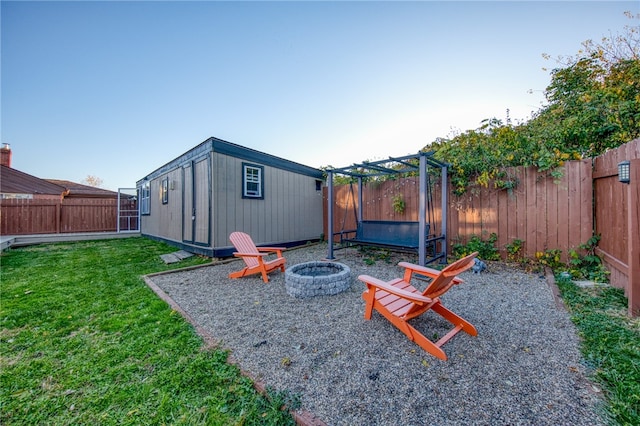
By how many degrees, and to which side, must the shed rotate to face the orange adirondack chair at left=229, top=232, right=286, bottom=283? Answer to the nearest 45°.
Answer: approximately 45° to its left

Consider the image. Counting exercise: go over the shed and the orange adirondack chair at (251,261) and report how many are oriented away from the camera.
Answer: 0

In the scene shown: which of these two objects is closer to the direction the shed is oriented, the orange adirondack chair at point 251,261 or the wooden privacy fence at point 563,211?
the orange adirondack chair

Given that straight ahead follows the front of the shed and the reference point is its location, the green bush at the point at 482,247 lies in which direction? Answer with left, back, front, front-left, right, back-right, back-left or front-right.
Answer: left

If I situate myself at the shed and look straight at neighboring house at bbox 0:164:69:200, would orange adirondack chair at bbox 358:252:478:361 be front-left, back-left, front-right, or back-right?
back-left

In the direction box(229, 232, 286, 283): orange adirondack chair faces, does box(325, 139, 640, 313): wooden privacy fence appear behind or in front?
in front

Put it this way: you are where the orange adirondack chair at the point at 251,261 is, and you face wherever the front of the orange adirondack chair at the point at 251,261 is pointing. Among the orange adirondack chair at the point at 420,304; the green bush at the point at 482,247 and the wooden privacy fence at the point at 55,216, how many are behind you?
1

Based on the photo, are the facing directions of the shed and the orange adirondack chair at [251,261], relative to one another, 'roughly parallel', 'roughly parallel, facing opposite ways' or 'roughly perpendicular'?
roughly perpendicular

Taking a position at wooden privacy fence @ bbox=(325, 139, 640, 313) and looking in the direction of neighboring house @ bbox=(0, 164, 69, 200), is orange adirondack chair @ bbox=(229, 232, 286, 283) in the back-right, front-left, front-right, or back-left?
front-left

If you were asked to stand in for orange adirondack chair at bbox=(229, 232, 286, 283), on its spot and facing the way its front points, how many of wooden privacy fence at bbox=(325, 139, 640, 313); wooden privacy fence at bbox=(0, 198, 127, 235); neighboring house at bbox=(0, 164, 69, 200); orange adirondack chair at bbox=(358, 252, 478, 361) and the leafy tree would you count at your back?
2

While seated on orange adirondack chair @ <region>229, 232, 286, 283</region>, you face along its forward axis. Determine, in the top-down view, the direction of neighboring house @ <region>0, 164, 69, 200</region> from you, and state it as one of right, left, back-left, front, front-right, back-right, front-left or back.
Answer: back

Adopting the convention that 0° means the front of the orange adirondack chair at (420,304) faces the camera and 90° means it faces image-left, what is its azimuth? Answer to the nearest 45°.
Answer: approximately 135°

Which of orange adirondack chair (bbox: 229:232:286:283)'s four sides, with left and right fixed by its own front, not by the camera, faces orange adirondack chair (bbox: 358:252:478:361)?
front

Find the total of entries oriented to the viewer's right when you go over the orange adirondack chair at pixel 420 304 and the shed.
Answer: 0

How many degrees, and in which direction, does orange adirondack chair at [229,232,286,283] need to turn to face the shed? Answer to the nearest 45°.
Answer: approximately 135° to its left

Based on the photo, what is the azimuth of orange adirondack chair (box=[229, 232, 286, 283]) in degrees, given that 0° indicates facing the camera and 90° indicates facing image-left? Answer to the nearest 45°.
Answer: approximately 315°

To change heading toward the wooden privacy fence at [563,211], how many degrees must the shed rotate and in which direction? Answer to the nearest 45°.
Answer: approximately 90° to its left

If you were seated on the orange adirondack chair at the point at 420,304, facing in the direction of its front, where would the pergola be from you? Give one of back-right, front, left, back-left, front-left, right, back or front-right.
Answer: front-right

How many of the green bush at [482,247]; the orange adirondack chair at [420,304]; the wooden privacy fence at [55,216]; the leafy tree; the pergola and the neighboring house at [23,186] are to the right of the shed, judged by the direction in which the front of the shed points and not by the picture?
2
